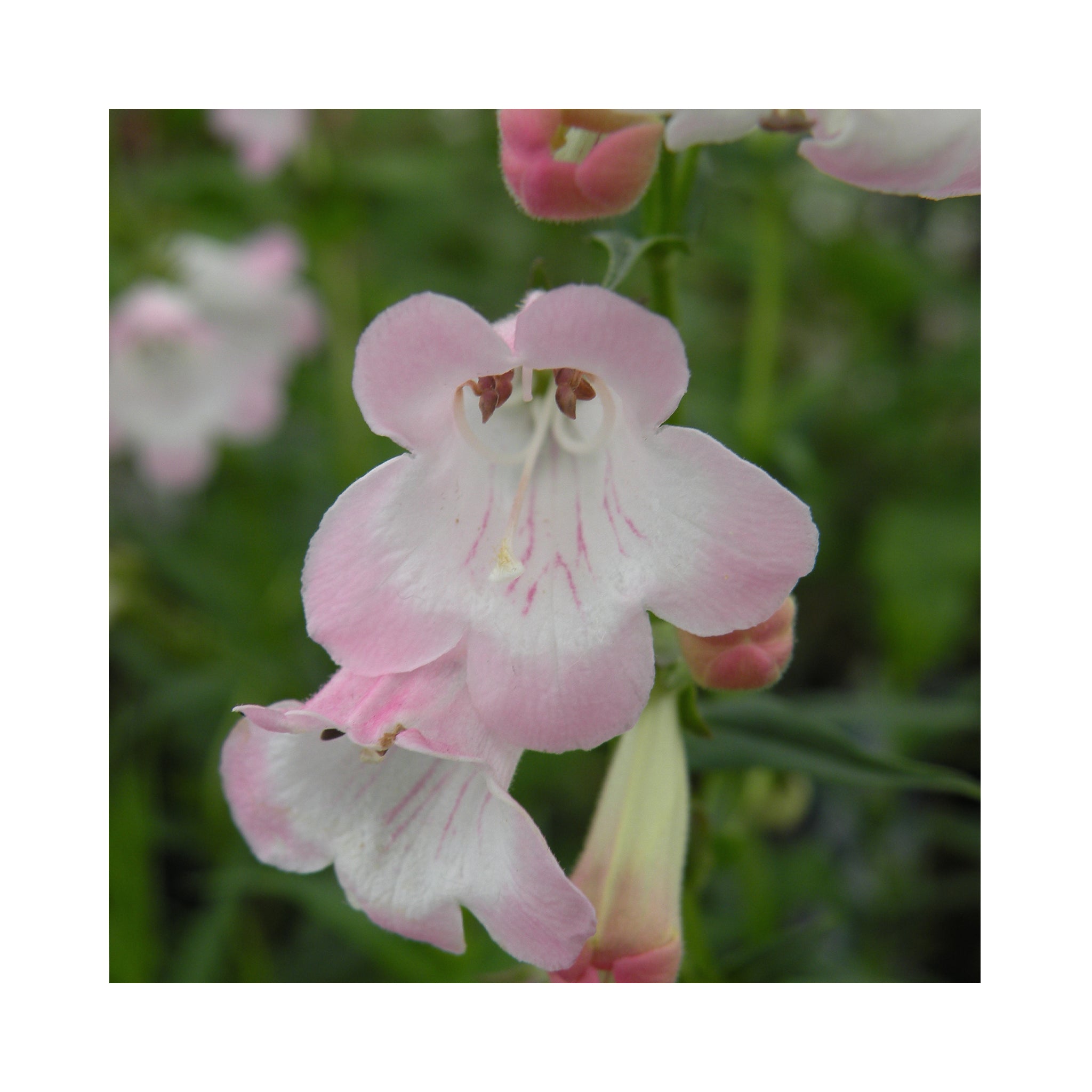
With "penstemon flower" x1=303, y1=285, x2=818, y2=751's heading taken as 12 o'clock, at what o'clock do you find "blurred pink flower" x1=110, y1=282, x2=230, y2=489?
The blurred pink flower is roughly at 5 o'clock from the penstemon flower.

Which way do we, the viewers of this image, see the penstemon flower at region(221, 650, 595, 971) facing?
facing the viewer and to the left of the viewer

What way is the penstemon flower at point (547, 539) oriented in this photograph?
toward the camera

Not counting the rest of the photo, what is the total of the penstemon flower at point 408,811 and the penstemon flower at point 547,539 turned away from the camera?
0

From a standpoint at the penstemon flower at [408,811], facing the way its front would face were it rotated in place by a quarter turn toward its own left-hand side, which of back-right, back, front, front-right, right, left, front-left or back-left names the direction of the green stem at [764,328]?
left

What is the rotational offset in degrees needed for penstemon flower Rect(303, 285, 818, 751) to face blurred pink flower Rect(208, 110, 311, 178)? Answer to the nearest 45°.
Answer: approximately 135° to its right
